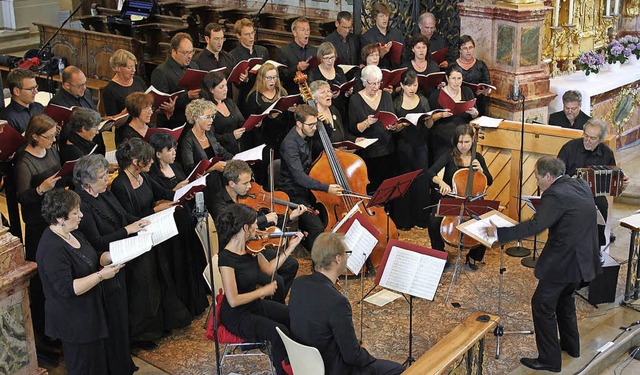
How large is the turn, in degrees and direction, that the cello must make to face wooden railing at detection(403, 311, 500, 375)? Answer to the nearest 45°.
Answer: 0° — it already faces it

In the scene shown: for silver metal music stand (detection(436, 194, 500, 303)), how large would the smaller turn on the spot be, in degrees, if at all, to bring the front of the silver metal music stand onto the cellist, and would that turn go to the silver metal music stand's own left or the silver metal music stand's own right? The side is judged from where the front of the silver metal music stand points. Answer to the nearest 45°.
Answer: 0° — it already faces them

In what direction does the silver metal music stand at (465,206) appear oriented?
away from the camera

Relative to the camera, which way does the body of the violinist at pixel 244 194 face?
to the viewer's right

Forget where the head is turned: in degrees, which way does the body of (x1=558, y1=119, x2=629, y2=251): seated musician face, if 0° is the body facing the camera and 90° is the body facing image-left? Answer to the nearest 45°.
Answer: approximately 0°

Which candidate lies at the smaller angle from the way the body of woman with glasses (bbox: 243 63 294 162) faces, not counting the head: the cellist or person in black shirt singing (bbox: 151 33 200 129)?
the cellist

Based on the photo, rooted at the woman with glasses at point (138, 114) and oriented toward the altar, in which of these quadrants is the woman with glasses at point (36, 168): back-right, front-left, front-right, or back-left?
back-right

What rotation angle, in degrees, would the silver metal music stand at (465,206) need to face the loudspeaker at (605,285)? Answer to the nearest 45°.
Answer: approximately 90° to its right

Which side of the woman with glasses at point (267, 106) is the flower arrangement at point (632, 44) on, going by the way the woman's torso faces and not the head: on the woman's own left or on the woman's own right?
on the woman's own left

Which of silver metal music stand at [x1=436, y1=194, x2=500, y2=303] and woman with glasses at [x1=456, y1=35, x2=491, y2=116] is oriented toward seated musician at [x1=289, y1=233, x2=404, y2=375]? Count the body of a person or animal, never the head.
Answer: the woman with glasses

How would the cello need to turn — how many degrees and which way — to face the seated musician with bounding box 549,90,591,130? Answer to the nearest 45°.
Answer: approximately 135° to its left

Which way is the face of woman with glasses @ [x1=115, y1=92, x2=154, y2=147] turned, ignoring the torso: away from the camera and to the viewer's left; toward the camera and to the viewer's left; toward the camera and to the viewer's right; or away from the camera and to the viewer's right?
toward the camera and to the viewer's right

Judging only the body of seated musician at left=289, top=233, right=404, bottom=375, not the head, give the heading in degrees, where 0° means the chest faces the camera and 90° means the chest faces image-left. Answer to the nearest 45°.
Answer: approximately 225°

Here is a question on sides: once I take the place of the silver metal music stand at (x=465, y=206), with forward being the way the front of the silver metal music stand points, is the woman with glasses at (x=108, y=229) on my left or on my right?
on my left

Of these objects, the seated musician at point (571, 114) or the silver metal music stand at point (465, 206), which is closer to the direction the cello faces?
the silver metal music stand

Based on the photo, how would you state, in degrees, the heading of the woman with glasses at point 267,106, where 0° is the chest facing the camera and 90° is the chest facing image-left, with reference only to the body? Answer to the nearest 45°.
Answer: approximately 315°

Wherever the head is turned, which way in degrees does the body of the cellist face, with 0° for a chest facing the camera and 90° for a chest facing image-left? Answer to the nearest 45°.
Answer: approximately 0°
